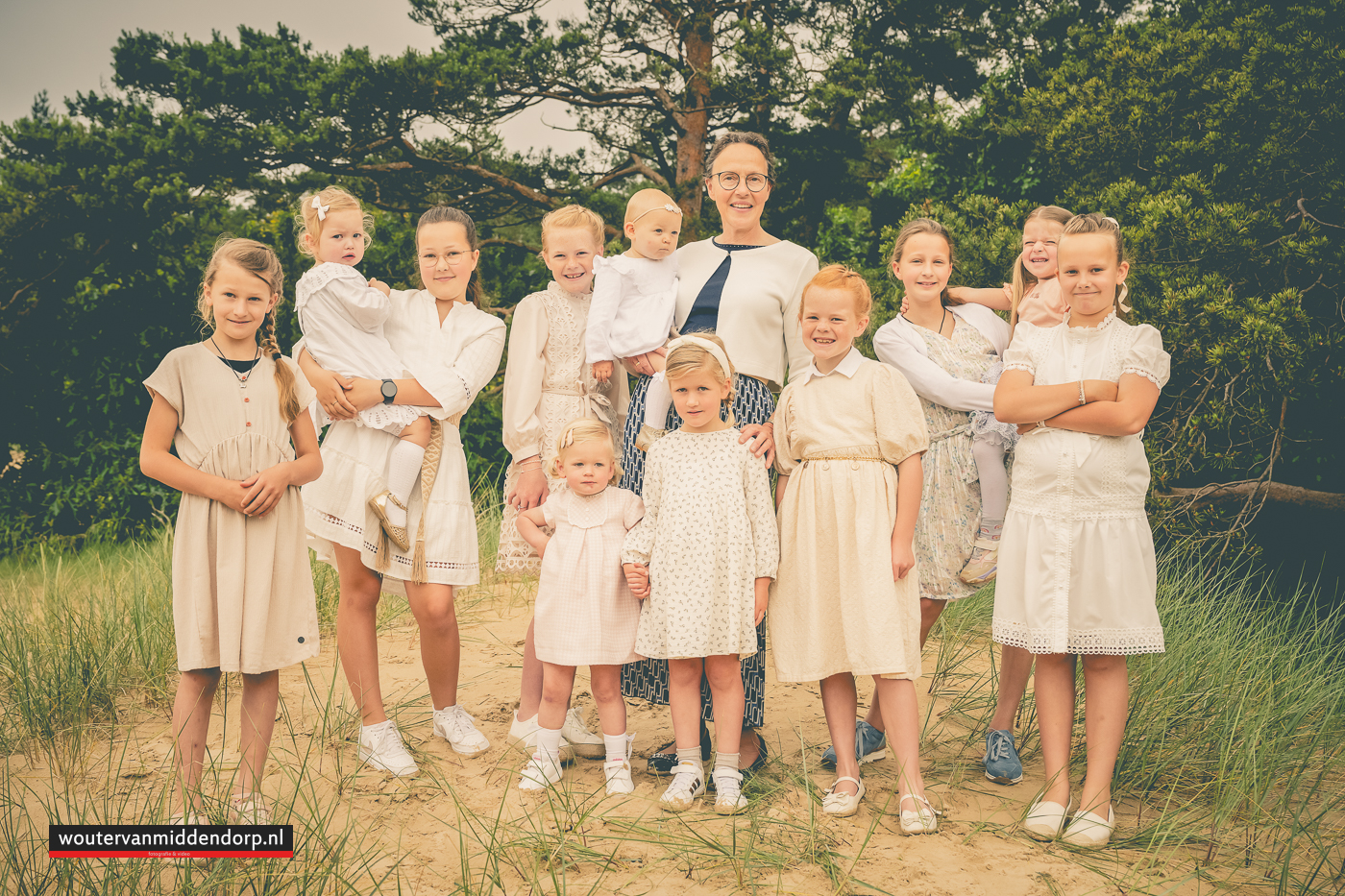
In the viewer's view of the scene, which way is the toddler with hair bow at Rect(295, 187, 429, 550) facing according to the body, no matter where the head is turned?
to the viewer's right

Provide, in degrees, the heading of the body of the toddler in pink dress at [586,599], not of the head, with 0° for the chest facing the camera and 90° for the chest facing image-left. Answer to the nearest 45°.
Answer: approximately 0°

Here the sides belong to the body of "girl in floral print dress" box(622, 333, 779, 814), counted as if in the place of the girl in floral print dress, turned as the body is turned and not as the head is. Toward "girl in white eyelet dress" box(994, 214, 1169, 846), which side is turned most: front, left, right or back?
left

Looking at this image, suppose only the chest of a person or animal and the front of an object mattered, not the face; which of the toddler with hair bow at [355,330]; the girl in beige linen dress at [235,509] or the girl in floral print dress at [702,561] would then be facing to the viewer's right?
the toddler with hair bow

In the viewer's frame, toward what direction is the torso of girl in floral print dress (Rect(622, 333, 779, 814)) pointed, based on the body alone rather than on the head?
toward the camera

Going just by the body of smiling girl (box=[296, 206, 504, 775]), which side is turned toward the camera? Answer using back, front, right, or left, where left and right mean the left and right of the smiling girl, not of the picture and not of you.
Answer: front

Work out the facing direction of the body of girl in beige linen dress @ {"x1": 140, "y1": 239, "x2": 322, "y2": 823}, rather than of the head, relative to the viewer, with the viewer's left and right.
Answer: facing the viewer

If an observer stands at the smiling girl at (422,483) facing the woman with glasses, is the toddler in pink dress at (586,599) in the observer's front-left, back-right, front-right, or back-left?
front-right
